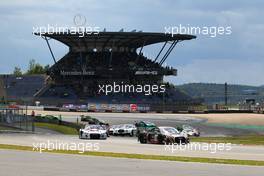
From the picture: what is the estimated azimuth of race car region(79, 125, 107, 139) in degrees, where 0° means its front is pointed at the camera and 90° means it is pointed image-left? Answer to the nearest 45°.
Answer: approximately 0°
